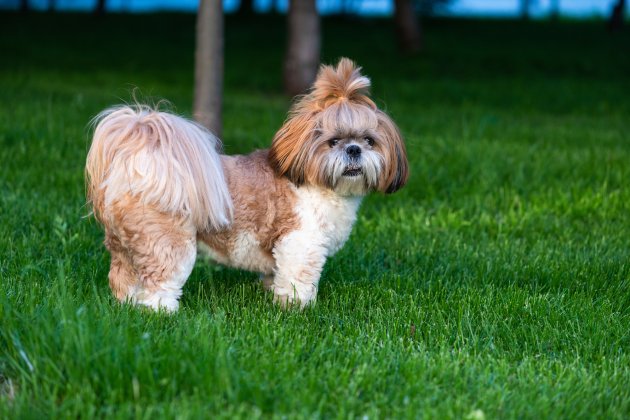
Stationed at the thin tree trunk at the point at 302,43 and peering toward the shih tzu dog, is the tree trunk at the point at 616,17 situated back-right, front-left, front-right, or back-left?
back-left

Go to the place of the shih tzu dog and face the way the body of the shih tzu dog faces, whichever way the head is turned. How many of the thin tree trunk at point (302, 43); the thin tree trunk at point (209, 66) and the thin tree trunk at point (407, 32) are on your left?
3

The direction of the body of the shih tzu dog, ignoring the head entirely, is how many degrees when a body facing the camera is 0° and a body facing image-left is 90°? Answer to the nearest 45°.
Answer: approximately 270°

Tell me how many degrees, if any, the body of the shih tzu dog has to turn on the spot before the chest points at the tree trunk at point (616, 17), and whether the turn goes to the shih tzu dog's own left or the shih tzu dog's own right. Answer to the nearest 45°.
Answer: approximately 45° to the shih tzu dog's own left

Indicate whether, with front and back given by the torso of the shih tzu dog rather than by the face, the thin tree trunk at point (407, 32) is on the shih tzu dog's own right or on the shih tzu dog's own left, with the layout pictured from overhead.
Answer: on the shih tzu dog's own left

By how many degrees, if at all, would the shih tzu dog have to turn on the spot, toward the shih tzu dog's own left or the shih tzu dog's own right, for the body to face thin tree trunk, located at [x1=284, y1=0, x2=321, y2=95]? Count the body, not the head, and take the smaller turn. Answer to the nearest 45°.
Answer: approximately 90° to the shih tzu dog's own left

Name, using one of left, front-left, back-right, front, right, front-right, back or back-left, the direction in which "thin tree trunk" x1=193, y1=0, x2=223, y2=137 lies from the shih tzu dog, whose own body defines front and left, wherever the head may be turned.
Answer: left
